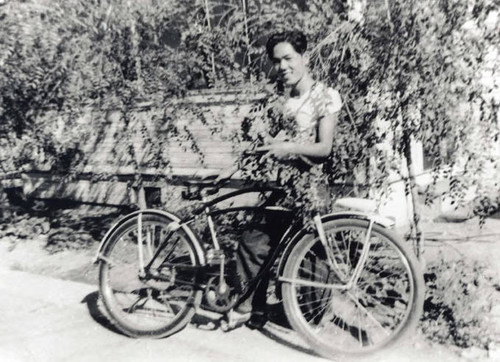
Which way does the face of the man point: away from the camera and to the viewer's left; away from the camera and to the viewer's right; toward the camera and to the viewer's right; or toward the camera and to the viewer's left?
toward the camera and to the viewer's left

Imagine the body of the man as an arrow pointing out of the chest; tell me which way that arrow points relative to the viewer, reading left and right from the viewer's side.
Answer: facing the viewer and to the left of the viewer
